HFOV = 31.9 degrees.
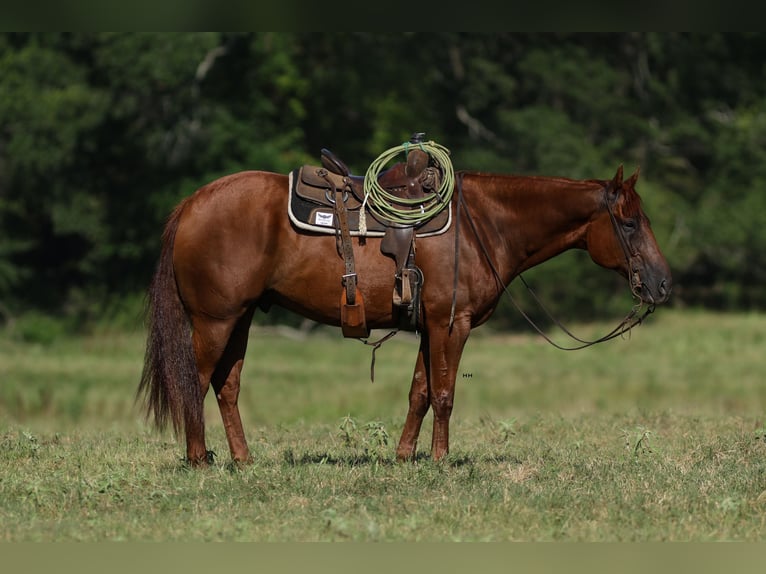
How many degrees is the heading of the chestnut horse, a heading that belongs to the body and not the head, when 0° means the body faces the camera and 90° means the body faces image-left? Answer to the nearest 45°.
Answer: approximately 270°
